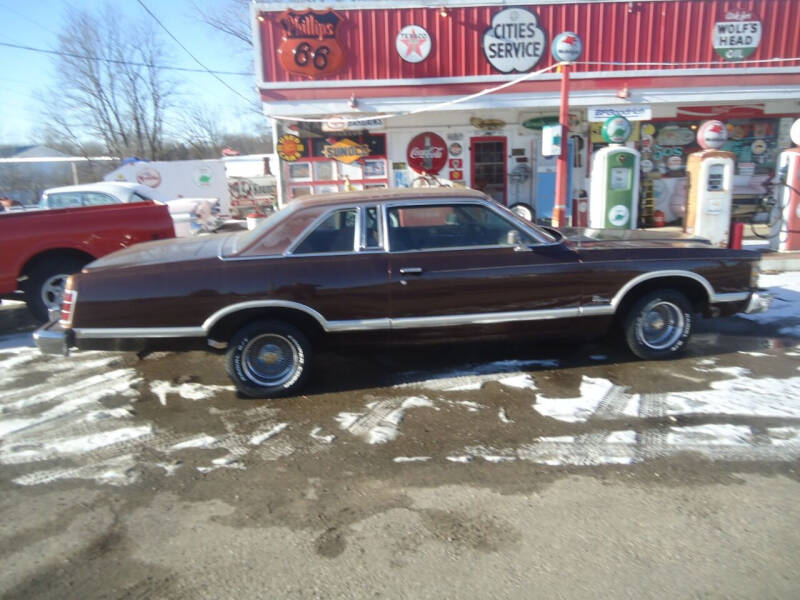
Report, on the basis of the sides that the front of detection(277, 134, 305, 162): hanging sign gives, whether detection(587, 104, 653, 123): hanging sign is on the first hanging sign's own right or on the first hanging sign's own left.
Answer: on the first hanging sign's own left

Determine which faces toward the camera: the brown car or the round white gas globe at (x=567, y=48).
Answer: the round white gas globe

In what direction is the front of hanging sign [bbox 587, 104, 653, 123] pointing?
toward the camera

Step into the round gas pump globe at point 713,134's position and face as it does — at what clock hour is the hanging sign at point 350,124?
The hanging sign is roughly at 3 o'clock from the round gas pump globe.

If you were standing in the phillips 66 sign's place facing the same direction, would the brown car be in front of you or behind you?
in front

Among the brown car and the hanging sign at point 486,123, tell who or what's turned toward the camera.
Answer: the hanging sign

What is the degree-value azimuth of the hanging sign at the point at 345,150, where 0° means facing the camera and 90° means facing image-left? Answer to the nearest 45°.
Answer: approximately 0°

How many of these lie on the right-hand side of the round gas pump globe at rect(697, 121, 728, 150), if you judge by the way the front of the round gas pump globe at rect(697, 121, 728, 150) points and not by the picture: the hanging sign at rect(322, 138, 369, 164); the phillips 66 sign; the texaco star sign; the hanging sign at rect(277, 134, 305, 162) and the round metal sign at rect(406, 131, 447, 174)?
5

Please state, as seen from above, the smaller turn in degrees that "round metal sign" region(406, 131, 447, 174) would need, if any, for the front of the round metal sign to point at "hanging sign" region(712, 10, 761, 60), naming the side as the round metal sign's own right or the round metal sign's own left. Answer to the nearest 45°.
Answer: approximately 90° to the round metal sign's own left

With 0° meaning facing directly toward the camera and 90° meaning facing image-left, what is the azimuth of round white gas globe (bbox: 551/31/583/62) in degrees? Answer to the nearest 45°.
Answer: approximately 0°

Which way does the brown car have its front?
to the viewer's right

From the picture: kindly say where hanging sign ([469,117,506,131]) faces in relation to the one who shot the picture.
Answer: facing the viewer

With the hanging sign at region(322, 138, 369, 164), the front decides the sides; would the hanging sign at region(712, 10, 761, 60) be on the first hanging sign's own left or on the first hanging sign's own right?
on the first hanging sign's own left

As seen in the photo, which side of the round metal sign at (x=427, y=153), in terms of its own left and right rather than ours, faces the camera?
front

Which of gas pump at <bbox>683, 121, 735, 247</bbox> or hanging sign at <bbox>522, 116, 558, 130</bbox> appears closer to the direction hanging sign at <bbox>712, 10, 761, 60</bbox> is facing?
the gas pump
